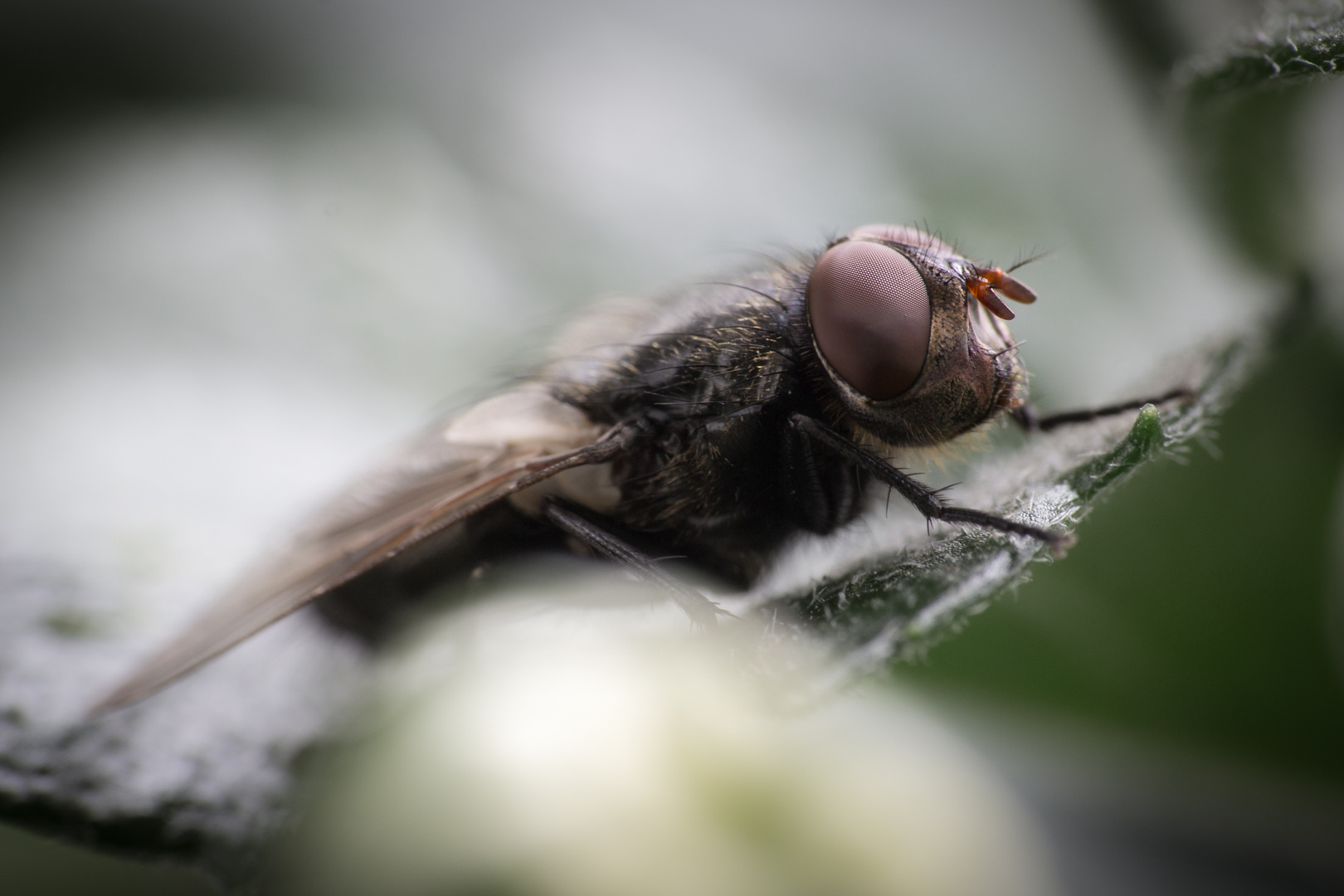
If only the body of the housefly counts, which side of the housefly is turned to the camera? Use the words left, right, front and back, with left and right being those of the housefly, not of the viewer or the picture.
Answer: right
